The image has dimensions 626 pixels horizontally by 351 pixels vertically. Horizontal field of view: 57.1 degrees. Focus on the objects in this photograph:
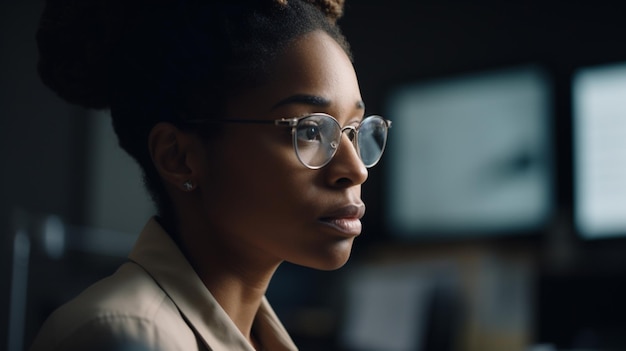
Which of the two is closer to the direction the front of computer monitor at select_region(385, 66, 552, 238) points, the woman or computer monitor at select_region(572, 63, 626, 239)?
the woman

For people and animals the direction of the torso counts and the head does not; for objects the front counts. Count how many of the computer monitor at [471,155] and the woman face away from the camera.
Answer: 0

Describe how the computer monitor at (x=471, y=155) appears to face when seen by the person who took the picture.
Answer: facing the viewer and to the left of the viewer

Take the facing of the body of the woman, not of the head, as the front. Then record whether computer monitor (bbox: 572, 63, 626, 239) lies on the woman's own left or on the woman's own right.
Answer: on the woman's own left

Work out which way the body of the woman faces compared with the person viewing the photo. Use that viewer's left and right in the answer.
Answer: facing the viewer and to the right of the viewer
